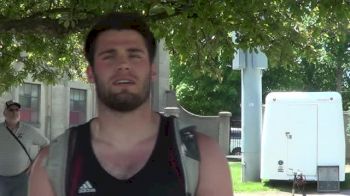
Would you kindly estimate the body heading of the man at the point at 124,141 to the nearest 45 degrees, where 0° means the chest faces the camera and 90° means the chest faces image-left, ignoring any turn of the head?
approximately 0°

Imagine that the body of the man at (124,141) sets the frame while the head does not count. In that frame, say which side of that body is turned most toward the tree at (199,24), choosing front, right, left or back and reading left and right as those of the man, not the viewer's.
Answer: back

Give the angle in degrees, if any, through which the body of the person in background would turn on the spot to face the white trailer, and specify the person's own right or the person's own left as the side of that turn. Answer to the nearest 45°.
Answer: approximately 135° to the person's own left

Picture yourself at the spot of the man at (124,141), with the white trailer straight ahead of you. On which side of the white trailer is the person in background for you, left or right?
left

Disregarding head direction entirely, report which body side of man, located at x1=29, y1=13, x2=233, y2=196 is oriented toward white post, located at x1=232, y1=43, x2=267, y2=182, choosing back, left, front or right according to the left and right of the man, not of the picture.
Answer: back

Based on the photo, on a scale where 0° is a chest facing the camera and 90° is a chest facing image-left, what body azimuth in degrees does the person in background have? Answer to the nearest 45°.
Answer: approximately 0°

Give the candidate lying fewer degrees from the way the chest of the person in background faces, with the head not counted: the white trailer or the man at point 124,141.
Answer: the man

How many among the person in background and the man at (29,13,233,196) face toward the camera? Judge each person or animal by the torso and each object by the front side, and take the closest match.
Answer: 2
